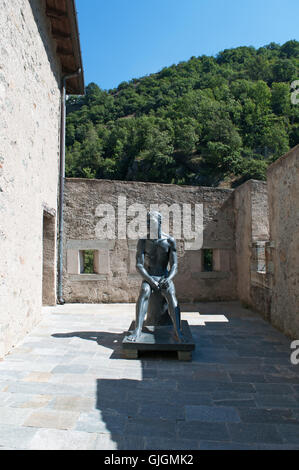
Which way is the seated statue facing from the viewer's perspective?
toward the camera
